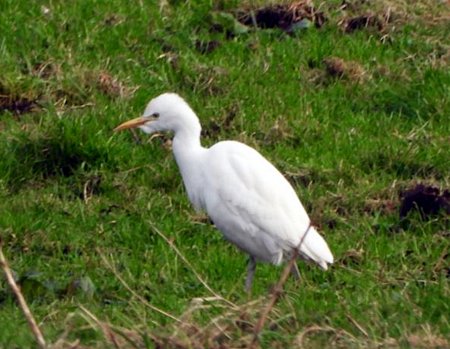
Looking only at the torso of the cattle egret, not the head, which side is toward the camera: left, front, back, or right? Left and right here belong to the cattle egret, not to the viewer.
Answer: left
